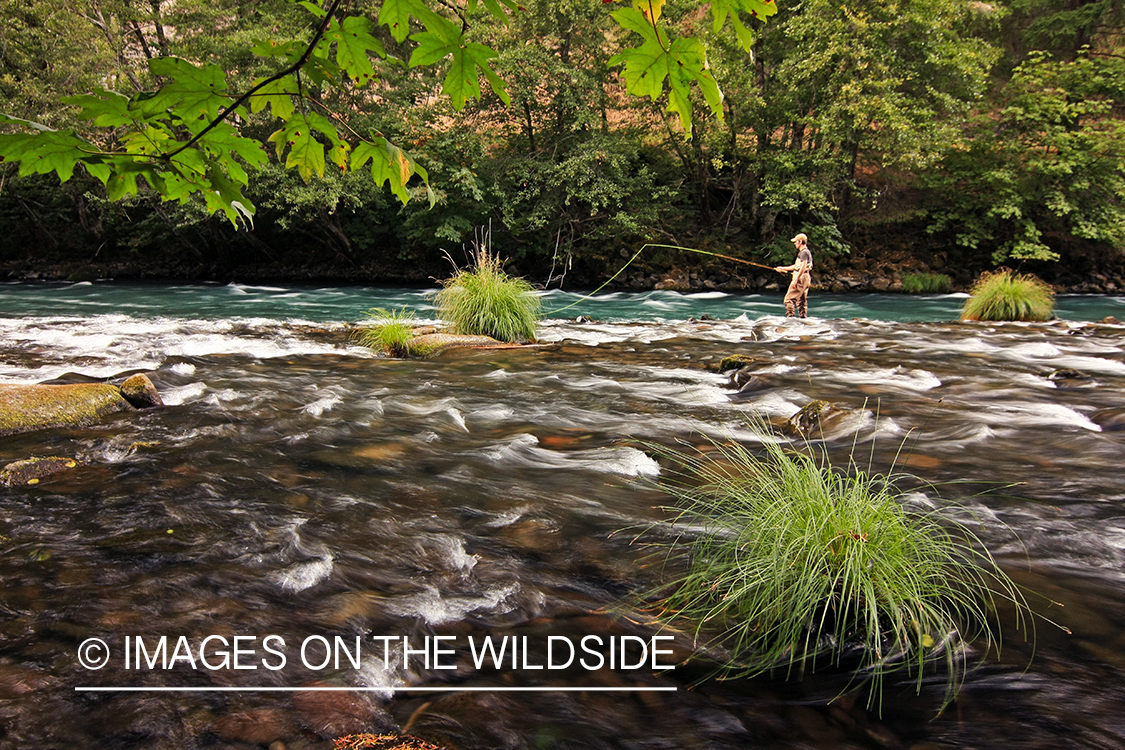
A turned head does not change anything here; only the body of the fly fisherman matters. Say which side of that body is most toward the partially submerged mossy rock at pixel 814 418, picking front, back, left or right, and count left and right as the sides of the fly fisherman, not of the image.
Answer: left

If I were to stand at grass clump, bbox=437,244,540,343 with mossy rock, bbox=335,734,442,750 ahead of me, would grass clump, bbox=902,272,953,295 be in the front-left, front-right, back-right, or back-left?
back-left

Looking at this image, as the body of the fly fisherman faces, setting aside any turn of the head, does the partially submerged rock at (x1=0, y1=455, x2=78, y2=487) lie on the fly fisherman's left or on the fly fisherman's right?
on the fly fisherman's left

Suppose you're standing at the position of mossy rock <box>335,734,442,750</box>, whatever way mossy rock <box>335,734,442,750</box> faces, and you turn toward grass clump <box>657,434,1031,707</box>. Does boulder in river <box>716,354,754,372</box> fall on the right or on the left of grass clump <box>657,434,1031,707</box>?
left

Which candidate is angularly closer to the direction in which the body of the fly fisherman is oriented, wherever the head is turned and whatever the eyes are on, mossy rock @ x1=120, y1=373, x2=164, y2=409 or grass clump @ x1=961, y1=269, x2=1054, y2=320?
the mossy rock

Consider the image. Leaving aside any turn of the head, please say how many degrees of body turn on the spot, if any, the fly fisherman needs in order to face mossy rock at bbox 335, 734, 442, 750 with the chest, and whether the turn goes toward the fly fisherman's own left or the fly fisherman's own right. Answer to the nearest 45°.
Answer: approximately 90° to the fly fisherman's own left

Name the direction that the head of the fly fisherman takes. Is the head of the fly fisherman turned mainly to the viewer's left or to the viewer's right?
to the viewer's left

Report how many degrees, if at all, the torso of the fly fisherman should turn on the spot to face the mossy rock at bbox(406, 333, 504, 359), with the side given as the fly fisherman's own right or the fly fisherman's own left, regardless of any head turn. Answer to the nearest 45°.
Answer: approximately 45° to the fly fisherman's own left

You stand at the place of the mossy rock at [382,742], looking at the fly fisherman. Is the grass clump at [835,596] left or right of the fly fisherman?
right

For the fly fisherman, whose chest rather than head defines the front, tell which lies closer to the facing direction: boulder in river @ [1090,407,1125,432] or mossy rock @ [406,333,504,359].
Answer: the mossy rock

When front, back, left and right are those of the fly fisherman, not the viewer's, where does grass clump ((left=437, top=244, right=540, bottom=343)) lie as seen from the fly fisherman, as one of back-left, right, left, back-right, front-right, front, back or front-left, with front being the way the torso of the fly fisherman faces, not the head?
front-left

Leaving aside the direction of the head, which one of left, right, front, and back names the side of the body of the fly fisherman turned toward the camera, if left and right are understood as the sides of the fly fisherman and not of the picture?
left

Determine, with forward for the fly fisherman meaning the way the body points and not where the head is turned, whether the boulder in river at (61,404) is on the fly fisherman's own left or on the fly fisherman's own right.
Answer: on the fly fisherman's own left
